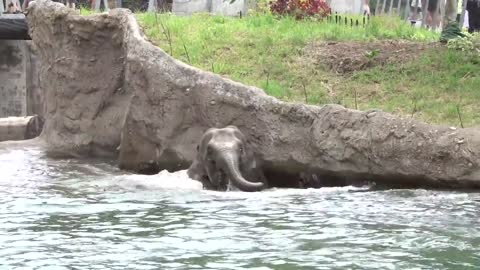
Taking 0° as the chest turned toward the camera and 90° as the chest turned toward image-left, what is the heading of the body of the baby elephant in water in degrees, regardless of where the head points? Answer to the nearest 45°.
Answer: approximately 0°

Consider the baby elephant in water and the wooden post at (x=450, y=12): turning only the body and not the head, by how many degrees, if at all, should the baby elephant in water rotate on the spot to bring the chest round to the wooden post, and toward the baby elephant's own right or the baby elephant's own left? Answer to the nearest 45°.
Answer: approximately 135° to the baby elephant's own left

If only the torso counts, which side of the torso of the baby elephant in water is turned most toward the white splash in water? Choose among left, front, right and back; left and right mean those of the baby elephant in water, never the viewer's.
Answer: right

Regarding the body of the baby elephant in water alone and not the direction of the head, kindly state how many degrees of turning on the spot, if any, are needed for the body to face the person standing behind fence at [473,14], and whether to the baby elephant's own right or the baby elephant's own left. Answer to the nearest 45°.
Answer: approximately 135° to the baby elephant's own left

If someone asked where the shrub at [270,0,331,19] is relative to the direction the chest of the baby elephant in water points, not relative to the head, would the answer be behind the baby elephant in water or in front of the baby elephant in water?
behind
